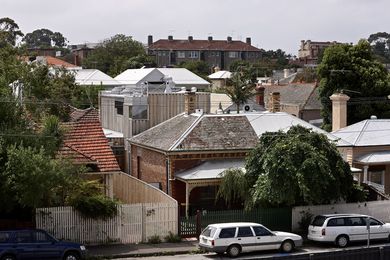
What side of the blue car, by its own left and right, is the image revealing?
right

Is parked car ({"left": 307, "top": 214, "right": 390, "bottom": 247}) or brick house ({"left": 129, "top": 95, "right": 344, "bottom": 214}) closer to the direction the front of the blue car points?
the parked car

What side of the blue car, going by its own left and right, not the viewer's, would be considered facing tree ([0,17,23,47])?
left

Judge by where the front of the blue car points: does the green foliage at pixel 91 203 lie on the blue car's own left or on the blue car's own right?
on the blue car's own left

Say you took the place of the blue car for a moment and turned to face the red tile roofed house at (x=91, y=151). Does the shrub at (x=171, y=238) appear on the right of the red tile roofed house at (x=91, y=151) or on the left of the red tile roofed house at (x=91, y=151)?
right

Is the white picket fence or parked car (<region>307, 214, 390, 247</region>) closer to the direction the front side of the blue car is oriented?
the parked car

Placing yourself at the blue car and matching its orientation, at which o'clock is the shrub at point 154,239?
The shrub is roughly at 11 o'clock from the blue car.

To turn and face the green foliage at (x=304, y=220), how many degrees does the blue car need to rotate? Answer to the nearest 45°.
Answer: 0° — it already faces it
